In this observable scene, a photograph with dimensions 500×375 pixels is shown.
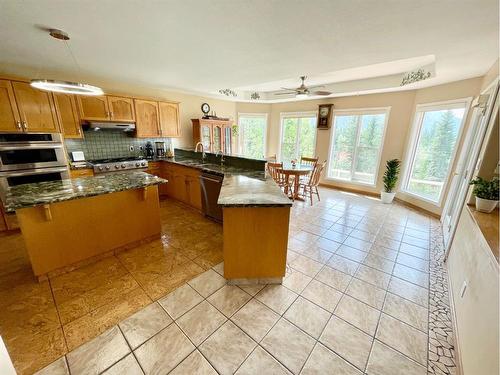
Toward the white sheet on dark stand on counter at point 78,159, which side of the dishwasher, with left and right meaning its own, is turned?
right

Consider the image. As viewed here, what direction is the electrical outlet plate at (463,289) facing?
to the viewer's left

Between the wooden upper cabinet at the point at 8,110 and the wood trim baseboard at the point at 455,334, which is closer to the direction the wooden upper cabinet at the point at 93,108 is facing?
the wood trim baseboard

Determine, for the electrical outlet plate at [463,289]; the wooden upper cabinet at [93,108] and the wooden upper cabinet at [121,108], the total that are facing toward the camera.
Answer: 2

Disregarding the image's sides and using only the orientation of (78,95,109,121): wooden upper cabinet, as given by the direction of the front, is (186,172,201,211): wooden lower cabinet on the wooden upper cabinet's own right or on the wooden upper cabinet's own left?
on the wooden upper cabinet's own left

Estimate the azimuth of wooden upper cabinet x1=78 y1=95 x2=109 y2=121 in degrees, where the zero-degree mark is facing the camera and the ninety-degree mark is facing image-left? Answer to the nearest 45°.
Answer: approximately 0°

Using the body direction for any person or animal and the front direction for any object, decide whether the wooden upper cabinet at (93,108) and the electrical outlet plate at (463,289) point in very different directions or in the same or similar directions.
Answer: very different directions

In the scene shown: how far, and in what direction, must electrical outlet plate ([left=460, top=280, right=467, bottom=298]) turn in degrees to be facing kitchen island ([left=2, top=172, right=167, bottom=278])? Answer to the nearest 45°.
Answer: approximately 45° to its left

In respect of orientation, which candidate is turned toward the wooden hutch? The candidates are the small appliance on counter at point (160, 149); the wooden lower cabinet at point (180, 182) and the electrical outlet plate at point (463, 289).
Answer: the electrical outlet plate

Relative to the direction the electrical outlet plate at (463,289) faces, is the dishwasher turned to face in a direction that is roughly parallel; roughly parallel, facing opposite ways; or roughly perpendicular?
roughly perpendicular

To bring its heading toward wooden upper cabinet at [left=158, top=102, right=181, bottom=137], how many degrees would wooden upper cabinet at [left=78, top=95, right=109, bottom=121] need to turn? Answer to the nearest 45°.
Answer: approximately 90° to its left
